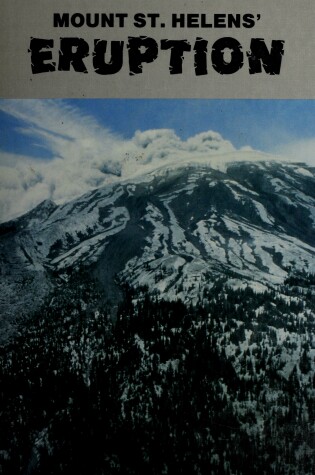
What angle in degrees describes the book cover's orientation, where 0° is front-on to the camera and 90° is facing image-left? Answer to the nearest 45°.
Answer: approximately 0°
